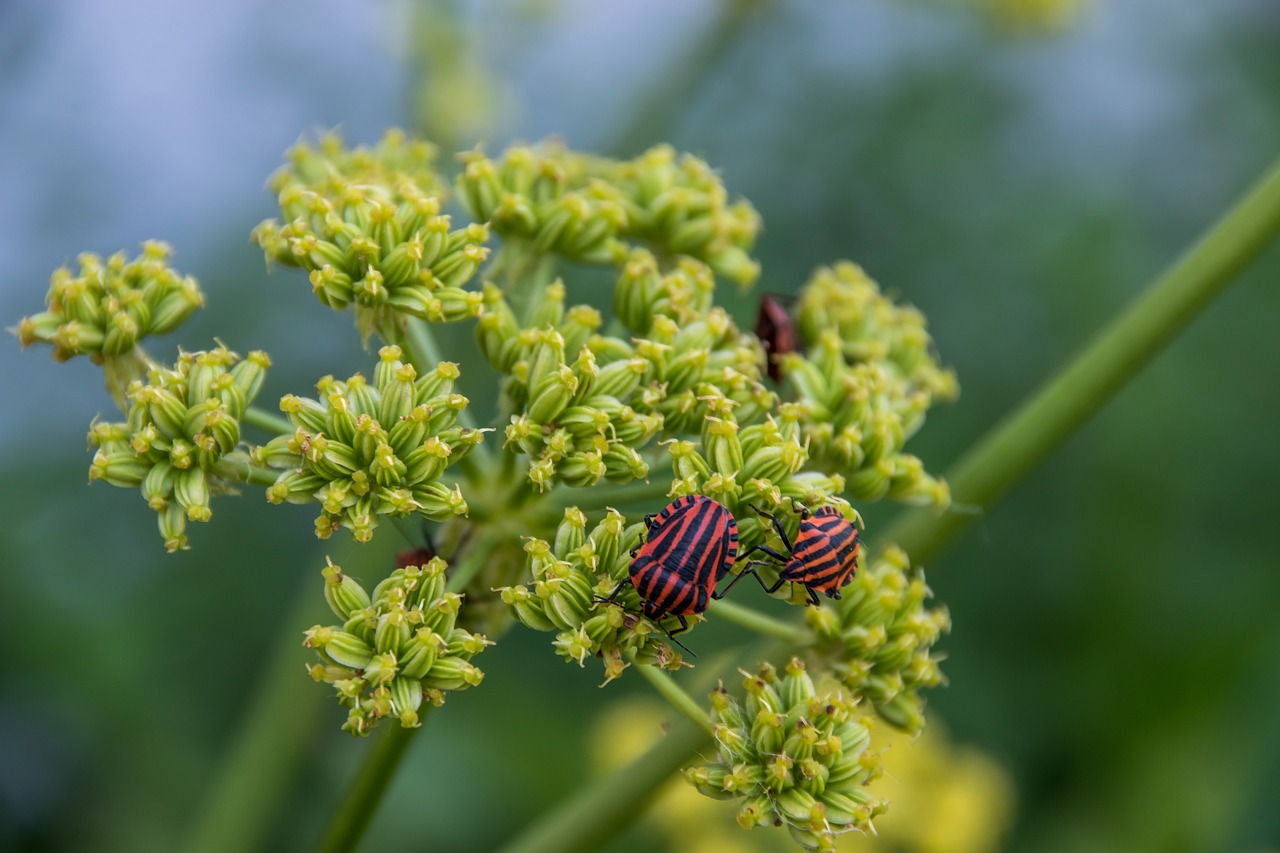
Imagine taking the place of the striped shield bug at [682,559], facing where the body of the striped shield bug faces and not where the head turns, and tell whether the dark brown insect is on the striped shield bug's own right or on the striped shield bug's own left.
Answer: on the striped shield bug's own right

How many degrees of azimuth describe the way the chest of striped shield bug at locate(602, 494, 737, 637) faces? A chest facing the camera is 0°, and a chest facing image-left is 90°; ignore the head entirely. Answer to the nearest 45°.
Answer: approximately 45°
